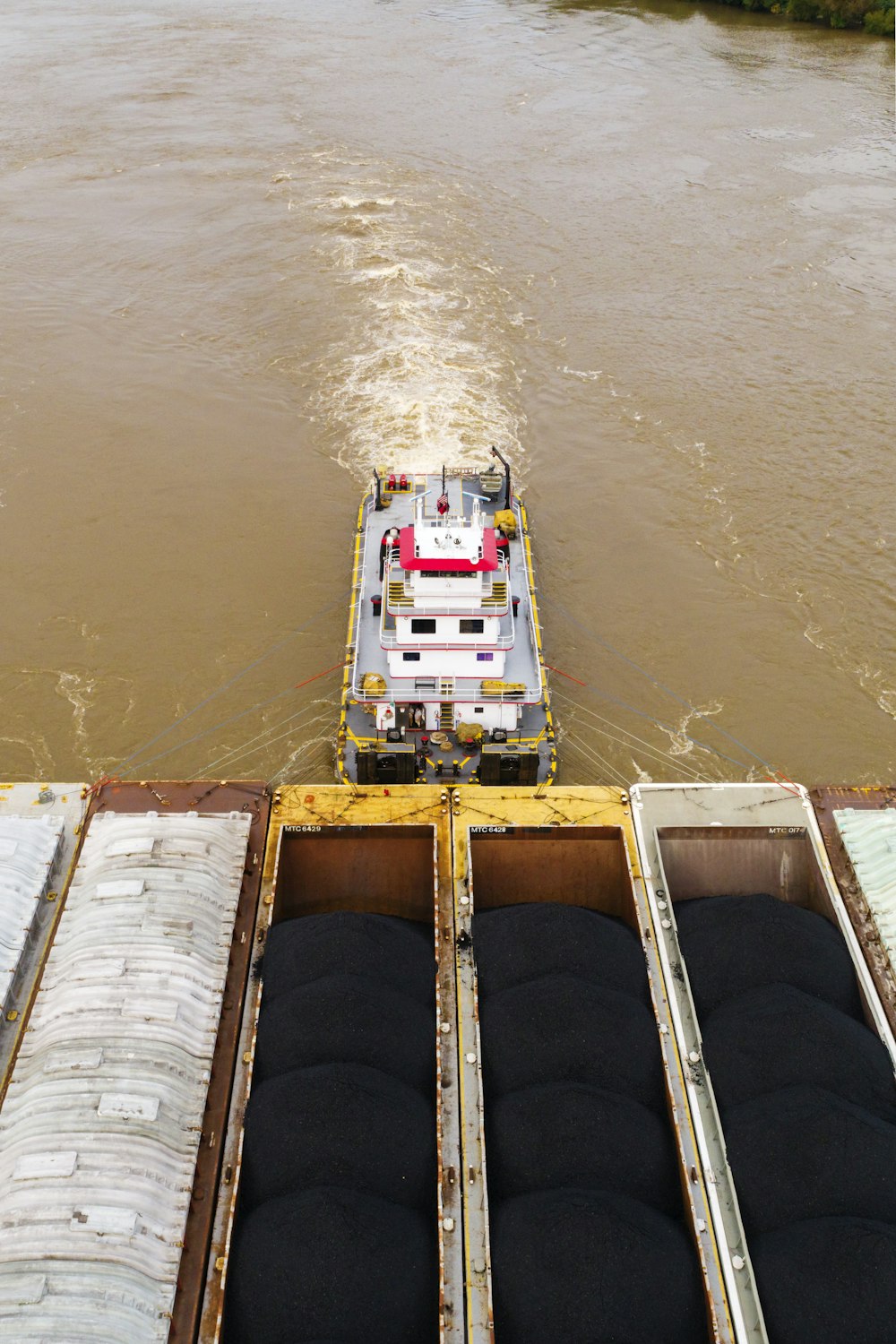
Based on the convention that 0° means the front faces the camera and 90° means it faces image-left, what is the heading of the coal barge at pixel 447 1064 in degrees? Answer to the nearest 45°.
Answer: approximately 0°
